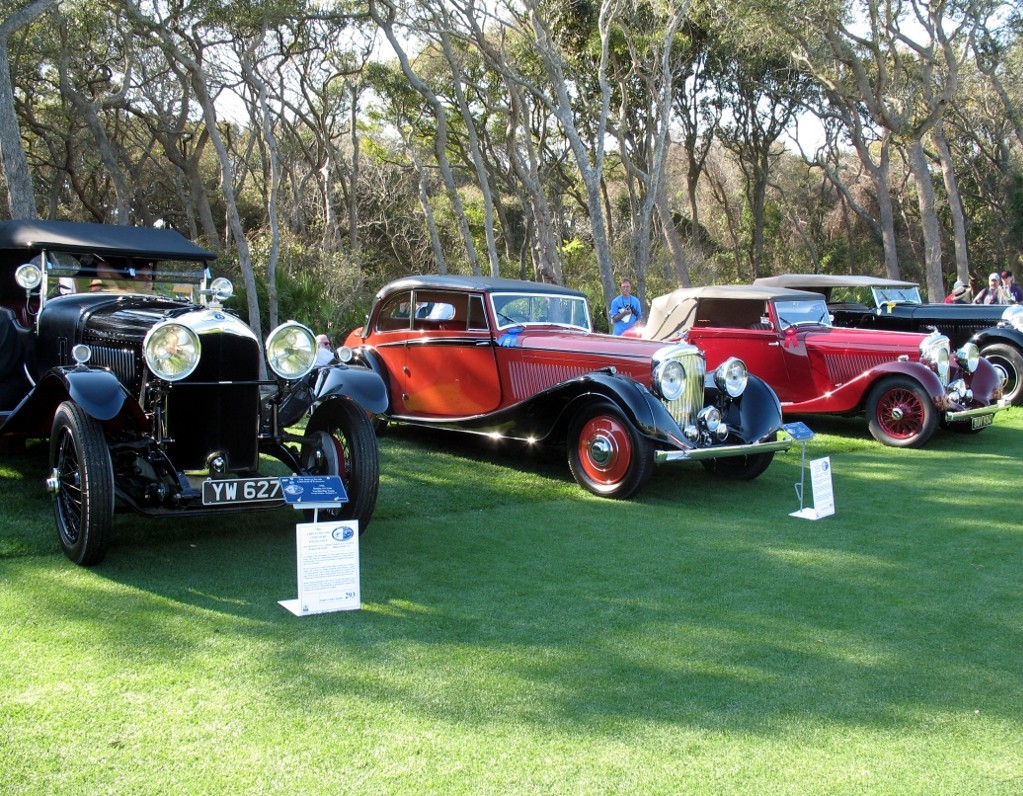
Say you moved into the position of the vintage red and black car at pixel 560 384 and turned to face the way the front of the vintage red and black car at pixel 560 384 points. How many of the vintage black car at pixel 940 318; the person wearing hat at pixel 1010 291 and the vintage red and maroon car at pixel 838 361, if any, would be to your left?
3

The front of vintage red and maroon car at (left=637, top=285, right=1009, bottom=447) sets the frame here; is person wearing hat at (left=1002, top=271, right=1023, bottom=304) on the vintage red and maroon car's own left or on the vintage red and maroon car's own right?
on the vintage red and maroon car's own left

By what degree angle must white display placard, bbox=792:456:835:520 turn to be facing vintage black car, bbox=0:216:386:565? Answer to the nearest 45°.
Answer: approximately 90° to its right

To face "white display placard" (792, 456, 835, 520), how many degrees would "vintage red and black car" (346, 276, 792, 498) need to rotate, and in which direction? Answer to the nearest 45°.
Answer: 0° — it already faces it

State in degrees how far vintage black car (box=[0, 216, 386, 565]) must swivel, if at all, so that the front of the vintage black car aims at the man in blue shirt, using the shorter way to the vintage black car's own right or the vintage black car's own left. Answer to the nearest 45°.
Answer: approximately 90° to the vintage black car's own left

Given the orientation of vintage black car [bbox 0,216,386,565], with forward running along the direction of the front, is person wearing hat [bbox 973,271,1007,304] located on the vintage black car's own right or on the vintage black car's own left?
on the vintage black car's own left

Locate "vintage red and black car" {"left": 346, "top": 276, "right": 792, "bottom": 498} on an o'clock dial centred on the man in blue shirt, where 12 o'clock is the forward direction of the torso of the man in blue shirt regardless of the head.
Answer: The vintage red and black car is roughly at 12 o'clock from the man in blue shirt.

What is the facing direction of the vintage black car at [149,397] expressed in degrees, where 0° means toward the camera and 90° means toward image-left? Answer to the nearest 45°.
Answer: approximately 315°

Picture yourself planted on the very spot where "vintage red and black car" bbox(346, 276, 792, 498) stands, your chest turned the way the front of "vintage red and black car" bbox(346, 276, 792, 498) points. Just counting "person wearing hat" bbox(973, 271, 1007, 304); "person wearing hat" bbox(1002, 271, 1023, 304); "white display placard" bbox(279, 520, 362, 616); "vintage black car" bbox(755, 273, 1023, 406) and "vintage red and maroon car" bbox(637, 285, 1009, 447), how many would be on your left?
4

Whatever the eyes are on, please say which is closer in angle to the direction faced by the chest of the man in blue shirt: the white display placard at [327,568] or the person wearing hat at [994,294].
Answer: the white display placard

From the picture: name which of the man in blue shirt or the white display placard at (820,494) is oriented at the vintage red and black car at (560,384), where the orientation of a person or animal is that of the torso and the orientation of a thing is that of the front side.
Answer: the man in blue shirt

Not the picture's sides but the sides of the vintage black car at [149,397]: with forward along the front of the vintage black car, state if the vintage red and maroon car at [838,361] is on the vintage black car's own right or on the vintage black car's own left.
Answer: on the vintage black car's own left
